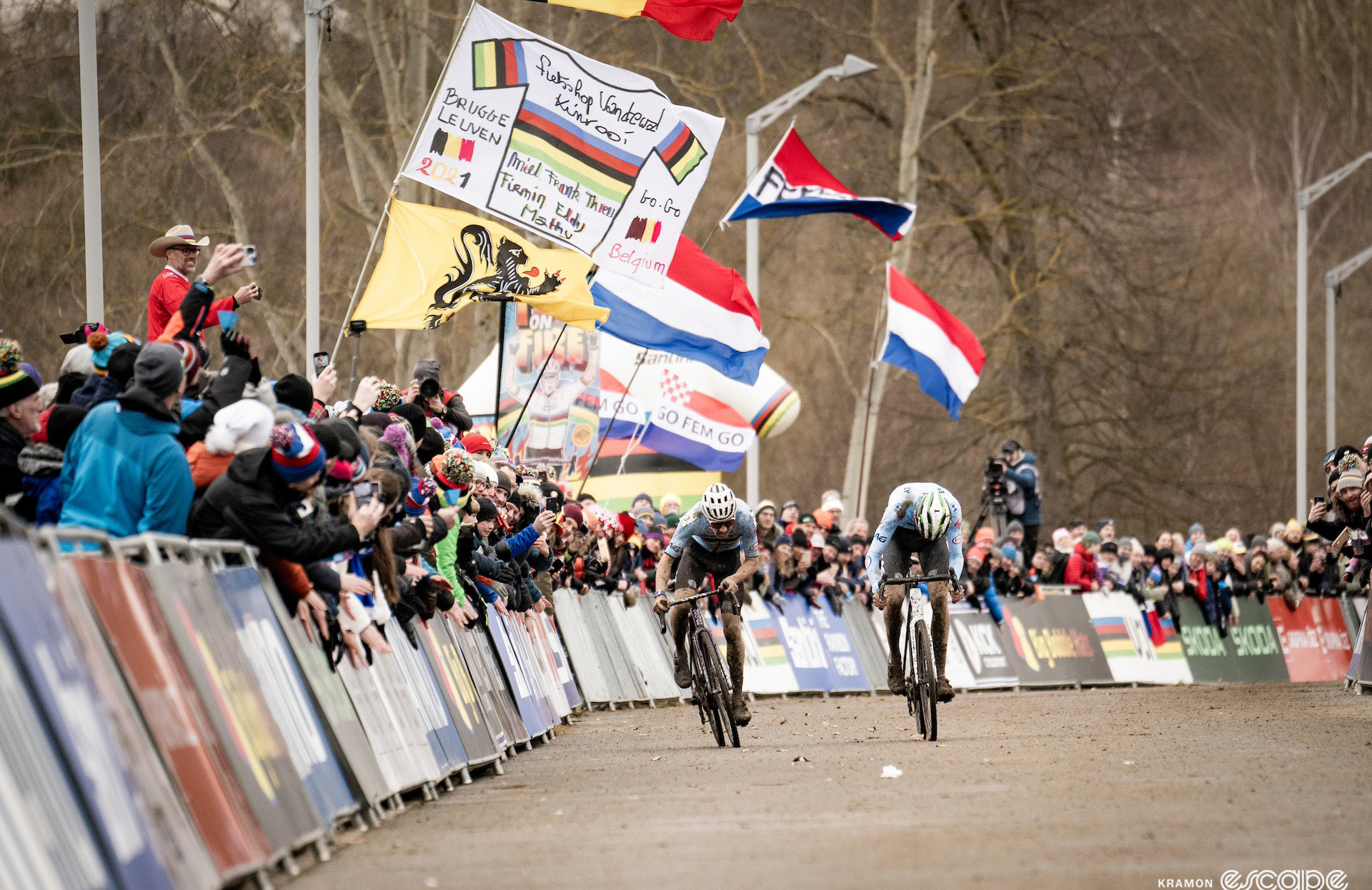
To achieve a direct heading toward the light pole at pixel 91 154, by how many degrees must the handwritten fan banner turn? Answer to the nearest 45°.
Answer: approximately 45° to its right

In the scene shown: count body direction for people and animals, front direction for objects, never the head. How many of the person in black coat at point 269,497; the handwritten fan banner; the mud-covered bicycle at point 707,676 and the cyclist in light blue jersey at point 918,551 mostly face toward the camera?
3

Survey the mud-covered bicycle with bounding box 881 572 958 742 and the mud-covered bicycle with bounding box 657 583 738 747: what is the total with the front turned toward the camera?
2

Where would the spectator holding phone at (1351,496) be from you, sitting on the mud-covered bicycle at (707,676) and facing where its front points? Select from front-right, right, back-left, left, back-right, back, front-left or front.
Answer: back-left

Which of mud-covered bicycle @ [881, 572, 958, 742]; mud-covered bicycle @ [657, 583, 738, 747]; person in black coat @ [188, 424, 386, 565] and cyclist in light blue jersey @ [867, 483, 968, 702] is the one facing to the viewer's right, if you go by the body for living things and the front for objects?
the person in black coat

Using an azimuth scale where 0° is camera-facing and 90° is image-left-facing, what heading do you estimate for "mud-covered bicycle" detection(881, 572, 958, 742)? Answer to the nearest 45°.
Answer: approximately 0°
